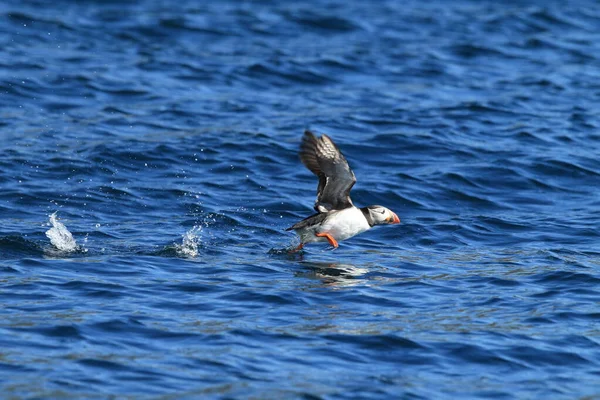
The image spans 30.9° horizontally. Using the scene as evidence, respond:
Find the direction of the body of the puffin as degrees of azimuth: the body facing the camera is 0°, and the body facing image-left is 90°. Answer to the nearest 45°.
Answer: approximately 270°

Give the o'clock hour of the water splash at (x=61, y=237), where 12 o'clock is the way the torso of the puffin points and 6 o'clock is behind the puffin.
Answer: The water splash is roughly at 6 o'clock from the puffin.

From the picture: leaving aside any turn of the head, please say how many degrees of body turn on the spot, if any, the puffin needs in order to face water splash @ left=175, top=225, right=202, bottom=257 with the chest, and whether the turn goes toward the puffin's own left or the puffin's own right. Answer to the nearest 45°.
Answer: approximately 180°
